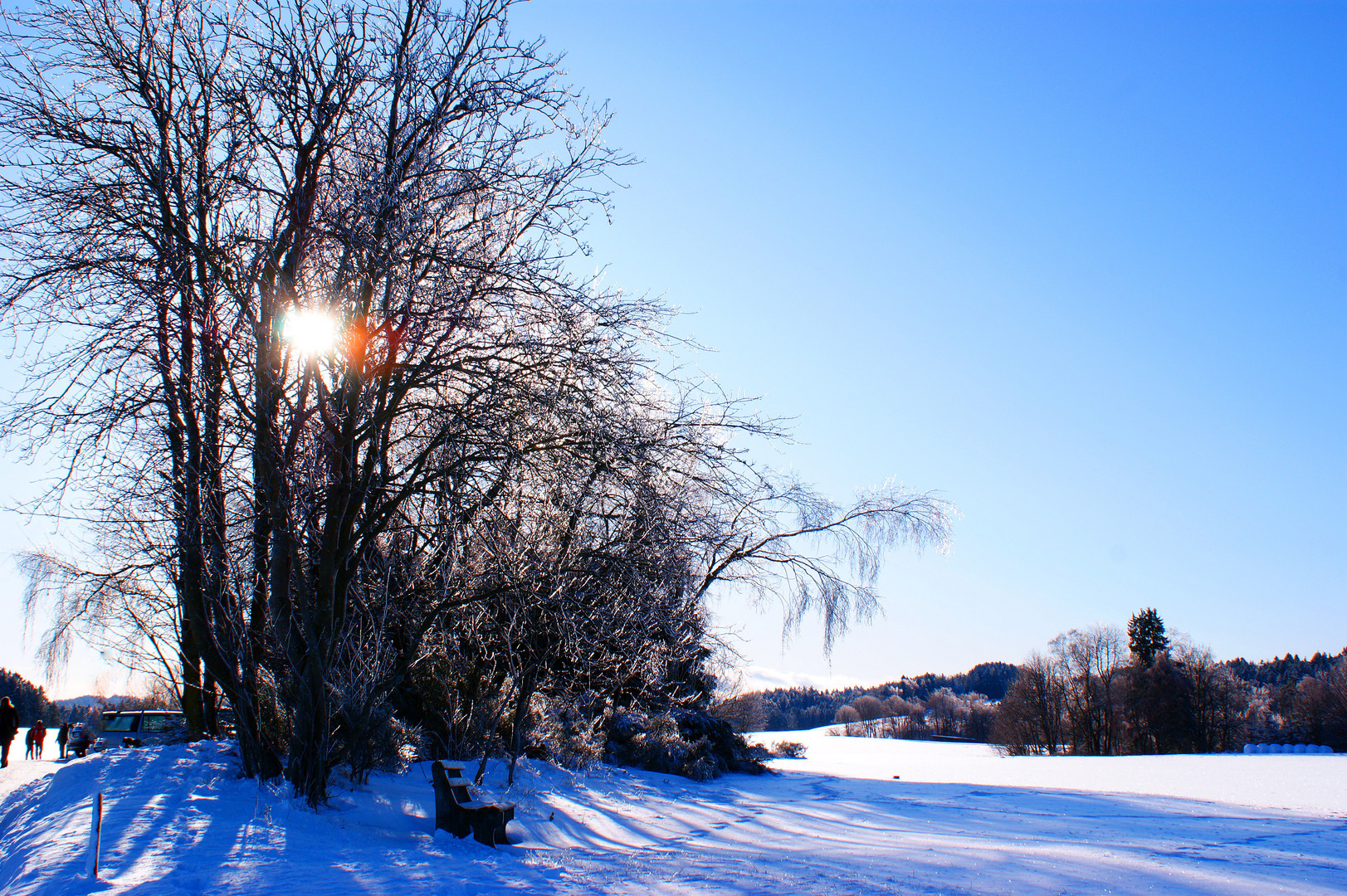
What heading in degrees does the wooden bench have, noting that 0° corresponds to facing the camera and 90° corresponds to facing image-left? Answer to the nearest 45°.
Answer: approximately 315°

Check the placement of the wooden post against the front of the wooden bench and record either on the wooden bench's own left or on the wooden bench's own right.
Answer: on the wooden bench's own right

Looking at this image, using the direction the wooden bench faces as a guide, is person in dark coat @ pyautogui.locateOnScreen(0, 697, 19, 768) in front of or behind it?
behind

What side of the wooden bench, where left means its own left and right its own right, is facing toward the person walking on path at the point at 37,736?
back
